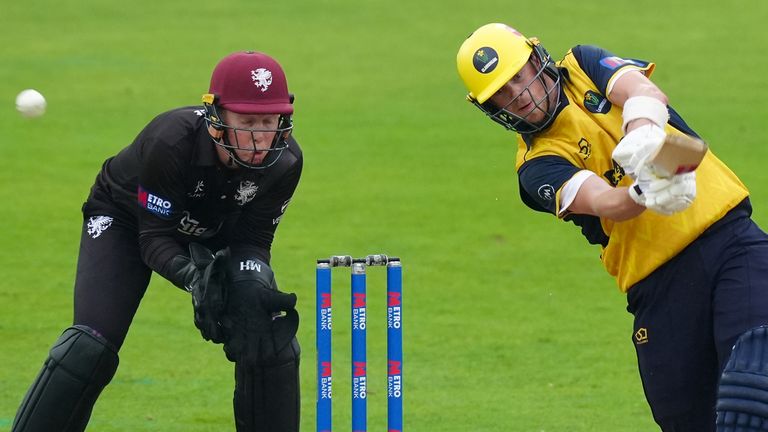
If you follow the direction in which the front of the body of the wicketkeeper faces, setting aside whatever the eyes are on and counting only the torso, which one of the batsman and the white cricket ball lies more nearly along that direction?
the batsman

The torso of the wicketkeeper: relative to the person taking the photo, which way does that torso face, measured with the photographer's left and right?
facing the viewer and to the right of the viewer
